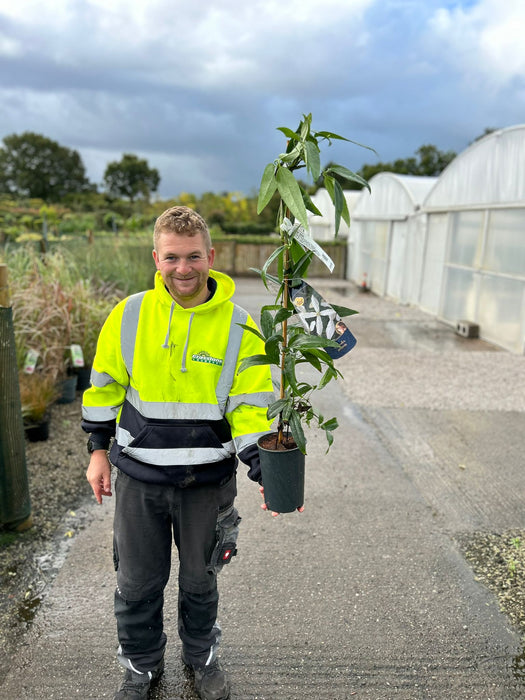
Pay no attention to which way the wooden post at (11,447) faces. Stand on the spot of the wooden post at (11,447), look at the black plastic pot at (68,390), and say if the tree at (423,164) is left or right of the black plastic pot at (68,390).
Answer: right

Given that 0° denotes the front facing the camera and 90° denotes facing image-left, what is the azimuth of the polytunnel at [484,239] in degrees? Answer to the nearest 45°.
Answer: approximately 45°

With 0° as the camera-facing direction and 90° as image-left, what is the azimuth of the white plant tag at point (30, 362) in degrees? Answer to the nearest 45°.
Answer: approximately 0°

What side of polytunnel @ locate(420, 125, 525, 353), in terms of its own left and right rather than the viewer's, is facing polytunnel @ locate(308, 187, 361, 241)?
right

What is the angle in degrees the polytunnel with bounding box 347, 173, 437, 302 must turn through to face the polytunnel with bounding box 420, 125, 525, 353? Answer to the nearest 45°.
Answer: approximately 45° to its left

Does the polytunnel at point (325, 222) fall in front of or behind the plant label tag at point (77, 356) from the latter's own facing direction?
behind

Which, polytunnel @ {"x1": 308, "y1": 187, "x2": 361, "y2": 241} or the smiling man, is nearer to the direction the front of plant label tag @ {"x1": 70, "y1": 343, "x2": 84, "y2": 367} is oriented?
the smiling man

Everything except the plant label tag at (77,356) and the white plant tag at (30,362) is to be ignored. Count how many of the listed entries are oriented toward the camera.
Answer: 2
